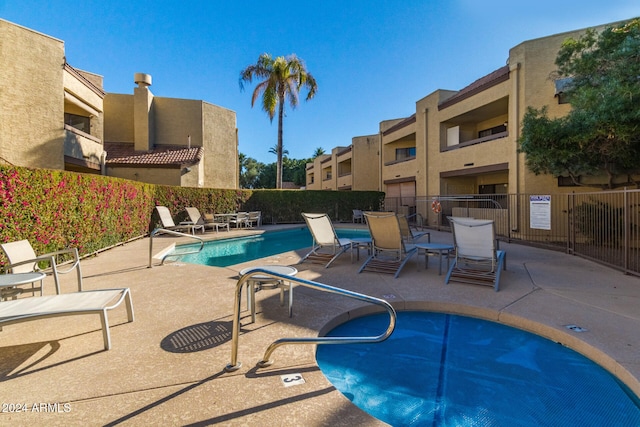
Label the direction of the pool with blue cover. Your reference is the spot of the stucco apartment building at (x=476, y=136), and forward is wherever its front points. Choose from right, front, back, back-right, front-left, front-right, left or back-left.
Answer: front-left

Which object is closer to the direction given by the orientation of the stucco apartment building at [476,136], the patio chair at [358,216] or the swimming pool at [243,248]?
the swimming pool

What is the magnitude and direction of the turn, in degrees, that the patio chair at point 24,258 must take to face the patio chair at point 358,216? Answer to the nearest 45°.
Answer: approximately 90° to its left

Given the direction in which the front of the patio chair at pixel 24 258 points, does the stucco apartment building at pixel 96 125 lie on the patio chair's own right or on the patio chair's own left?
on the patio chair's own left
